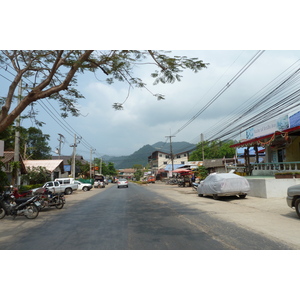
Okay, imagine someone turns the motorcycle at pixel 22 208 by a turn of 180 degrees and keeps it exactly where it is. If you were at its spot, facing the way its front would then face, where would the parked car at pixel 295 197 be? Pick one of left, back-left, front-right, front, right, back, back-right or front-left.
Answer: front-right

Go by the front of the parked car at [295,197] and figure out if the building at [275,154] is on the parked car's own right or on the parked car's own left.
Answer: on the parked car's own right

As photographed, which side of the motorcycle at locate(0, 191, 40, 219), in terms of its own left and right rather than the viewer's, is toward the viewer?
left

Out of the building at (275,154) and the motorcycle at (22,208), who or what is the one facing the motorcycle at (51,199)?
the building

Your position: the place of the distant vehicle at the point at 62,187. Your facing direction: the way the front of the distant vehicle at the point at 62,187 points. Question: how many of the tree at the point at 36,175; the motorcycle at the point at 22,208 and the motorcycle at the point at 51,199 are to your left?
2

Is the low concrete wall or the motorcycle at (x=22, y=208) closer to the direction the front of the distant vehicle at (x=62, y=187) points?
the motorcycle

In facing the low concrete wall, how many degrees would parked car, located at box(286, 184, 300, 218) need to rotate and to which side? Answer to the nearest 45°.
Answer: approximately 135° to its right

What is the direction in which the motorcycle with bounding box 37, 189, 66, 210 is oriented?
to the viewer's left

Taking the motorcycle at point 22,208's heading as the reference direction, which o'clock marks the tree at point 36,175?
The tree is roughly at 3 o'clock from the motorcycle.

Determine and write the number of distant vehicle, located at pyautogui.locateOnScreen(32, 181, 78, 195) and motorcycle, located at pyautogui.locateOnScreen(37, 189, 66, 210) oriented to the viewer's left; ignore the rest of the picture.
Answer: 2

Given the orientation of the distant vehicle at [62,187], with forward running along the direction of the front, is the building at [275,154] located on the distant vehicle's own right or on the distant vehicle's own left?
on the distant vehicle's own left

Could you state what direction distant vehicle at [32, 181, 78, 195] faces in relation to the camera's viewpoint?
facing to the left of the viewer
